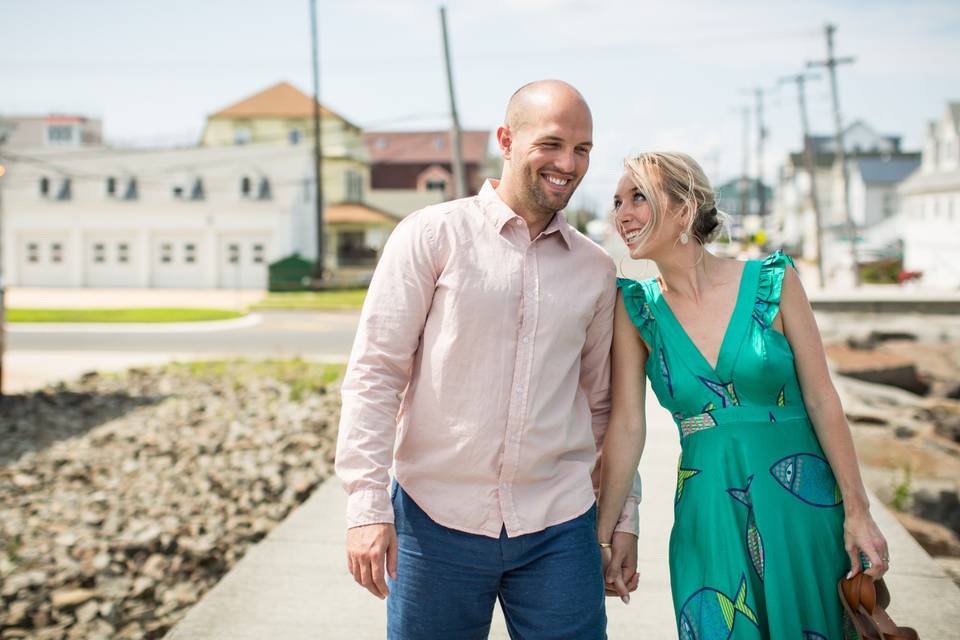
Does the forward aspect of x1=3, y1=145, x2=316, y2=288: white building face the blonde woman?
yes

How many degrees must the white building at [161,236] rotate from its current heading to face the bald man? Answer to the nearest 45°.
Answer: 0° — it already faces them

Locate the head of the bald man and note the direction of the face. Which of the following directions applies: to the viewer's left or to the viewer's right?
to the viewer's right

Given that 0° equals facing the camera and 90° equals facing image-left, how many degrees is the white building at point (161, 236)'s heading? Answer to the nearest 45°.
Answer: approximately 0°

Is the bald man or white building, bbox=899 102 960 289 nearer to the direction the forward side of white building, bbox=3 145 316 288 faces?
the bald man

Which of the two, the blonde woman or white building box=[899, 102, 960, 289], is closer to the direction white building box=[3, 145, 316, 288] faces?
the blonde woman

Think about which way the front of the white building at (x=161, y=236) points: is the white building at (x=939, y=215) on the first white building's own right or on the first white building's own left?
on the first white building's own left
